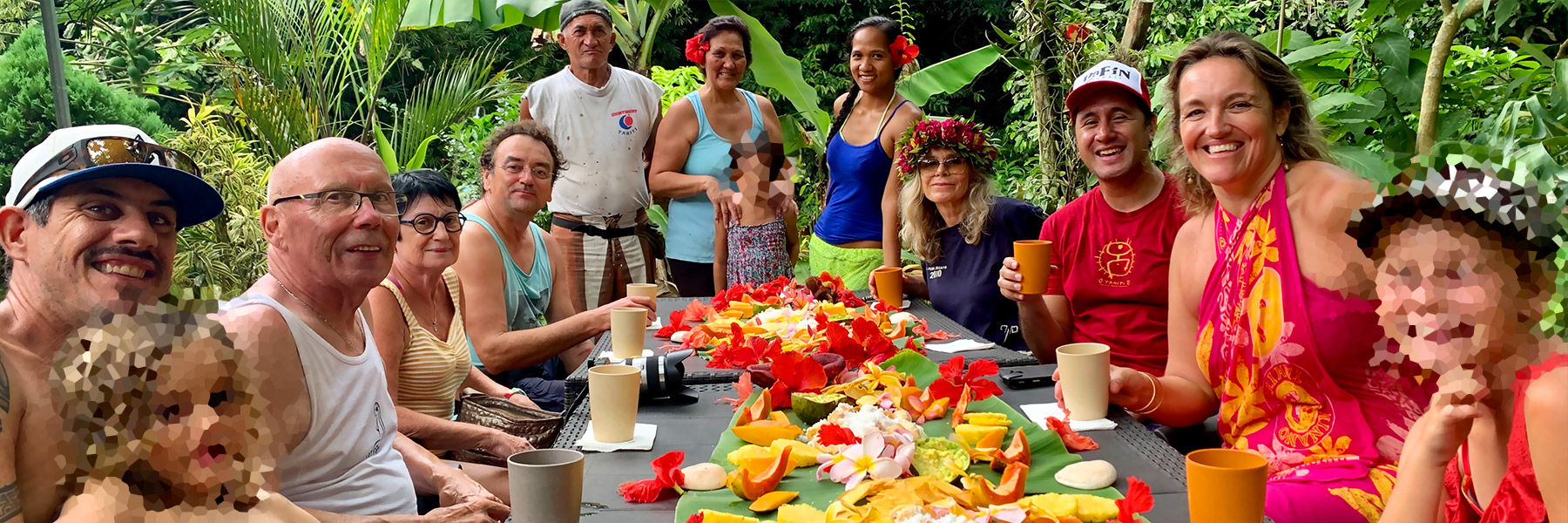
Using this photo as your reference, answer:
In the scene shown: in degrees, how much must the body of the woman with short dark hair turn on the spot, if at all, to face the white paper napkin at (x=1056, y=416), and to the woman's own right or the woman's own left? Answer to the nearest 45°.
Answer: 0° — they already face it

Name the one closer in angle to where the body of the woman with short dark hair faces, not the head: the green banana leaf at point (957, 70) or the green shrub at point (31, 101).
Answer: the green banana leaf

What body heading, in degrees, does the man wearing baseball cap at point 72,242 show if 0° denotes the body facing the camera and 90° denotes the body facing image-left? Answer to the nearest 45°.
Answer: approximately 315°

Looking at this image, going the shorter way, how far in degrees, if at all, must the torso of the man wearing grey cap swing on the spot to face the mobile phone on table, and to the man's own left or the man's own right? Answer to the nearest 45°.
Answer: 0° — they already face it

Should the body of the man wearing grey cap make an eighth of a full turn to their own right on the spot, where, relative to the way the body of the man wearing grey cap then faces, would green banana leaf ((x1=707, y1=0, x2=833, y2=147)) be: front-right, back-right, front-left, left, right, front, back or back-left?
back

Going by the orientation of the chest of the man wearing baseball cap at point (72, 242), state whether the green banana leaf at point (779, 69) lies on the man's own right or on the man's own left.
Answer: on the man's own left

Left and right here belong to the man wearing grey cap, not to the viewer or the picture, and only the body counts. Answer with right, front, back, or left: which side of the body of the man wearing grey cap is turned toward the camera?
front

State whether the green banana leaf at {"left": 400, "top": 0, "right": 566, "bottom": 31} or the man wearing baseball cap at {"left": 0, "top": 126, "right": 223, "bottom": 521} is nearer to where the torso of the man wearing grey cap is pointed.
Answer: the man wearing baseball cap

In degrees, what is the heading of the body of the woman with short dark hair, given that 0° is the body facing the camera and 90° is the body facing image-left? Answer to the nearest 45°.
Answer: approximately 315°

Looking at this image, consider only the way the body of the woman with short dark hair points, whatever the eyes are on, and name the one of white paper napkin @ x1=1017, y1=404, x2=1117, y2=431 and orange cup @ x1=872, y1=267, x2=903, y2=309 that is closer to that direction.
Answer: the white paper napkin

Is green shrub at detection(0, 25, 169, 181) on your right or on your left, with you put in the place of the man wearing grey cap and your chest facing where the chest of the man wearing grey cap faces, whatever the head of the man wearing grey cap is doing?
on your right

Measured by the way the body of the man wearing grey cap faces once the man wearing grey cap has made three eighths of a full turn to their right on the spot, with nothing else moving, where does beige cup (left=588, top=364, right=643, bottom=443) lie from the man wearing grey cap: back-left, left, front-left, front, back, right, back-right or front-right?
back-left
